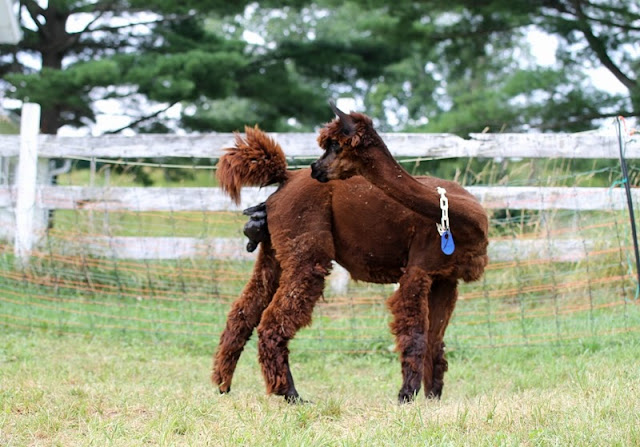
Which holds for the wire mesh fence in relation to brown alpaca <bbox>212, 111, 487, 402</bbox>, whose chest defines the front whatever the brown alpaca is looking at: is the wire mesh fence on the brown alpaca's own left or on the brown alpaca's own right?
on the brown alpaca's own left

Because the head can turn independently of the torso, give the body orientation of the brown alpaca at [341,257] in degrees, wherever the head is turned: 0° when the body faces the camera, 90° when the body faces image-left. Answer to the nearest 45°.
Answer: approximately 270°

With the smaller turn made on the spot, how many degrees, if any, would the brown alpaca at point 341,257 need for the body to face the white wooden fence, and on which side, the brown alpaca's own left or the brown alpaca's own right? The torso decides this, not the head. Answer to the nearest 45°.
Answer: approximately 135° to the brown alpaca's own left
